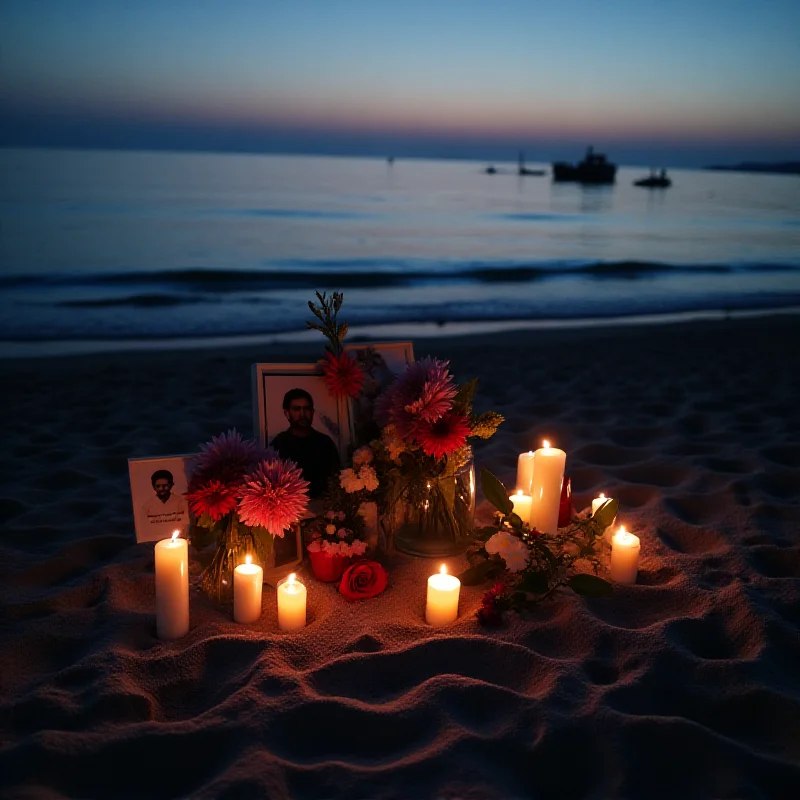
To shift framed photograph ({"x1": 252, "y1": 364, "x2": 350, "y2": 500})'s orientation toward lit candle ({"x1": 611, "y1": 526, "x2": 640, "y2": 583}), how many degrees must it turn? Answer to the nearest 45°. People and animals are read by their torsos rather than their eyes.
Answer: approximately 90° to its left

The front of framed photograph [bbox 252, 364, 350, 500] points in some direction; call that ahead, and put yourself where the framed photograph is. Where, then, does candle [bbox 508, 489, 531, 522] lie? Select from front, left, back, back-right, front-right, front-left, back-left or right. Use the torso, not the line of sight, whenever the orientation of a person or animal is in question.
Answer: left

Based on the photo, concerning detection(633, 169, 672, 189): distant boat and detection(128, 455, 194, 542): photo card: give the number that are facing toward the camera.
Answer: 1

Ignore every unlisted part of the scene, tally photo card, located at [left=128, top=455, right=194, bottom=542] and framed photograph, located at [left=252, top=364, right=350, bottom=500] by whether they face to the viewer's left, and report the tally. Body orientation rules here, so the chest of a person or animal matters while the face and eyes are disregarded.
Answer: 0

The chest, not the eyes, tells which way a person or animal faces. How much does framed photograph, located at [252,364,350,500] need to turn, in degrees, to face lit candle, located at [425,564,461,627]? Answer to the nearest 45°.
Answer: approximately 45° to its left

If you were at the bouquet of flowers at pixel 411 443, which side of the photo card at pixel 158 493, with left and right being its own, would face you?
left

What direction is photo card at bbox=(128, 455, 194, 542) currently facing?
toward the camera

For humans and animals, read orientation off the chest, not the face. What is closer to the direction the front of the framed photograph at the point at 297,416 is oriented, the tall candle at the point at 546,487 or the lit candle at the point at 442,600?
the lit candle

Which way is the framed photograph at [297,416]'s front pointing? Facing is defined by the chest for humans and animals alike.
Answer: toward the camera
